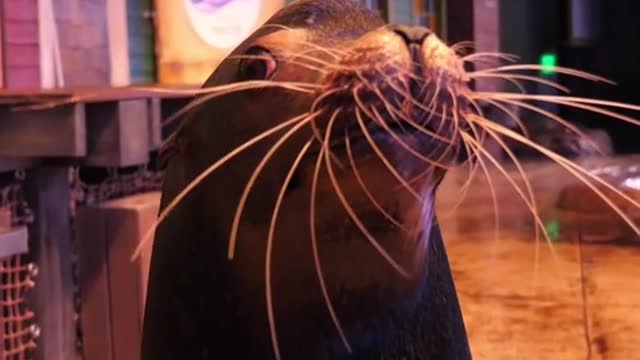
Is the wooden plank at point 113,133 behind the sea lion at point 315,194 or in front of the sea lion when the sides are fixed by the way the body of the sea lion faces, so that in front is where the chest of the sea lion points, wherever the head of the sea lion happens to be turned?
behind

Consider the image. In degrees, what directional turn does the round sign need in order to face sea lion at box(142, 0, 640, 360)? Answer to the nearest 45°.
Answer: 0° — it already faces it

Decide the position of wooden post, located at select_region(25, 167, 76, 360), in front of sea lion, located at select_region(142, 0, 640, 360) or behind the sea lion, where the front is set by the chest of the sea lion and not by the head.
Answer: behind

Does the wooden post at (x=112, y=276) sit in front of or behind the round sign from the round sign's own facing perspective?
in front

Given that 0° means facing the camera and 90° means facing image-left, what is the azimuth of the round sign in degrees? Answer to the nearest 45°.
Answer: approximately 0°

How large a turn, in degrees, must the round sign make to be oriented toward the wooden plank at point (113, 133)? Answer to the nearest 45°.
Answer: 0° — it already faces it

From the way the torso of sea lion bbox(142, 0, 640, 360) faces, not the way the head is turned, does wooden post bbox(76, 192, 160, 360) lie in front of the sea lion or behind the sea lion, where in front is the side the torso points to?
behind

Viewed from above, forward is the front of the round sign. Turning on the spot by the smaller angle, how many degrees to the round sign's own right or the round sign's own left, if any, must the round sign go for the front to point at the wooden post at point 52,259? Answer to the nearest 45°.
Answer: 0° — it already faces it

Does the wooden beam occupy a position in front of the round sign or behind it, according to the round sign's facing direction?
in front

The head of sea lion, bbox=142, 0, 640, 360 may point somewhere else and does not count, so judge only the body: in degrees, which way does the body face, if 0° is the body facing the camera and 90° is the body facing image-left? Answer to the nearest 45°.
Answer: approximately 315°

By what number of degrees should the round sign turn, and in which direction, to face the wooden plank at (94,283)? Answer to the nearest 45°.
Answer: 0° — it already faces it

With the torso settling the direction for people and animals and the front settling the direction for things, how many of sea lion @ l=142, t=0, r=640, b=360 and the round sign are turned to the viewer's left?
0

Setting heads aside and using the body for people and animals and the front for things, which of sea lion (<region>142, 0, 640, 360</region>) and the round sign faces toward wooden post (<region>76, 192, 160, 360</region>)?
the round sign
